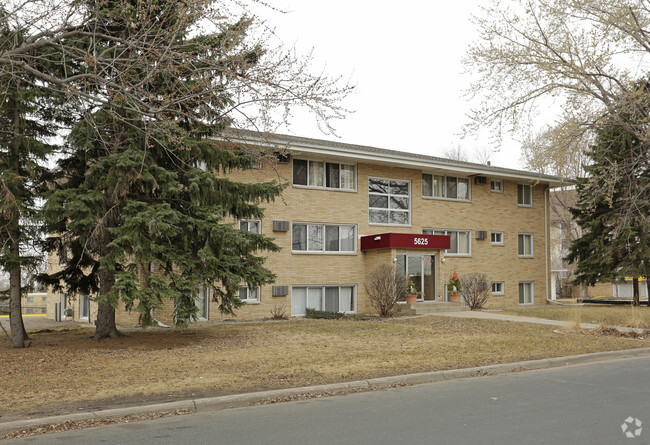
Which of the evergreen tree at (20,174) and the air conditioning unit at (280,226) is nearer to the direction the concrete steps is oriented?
the evergreen tree

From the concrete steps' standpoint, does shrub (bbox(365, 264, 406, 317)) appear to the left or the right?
on its right

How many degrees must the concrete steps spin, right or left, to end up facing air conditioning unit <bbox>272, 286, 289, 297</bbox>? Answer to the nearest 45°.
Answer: approximately 135° to its right

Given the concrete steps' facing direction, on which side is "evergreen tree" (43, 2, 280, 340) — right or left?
on its right

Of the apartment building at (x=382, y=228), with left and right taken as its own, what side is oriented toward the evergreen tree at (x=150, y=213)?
right

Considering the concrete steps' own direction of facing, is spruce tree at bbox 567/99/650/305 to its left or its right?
on its left

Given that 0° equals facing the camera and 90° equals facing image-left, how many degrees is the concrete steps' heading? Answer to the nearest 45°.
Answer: approximately 315°

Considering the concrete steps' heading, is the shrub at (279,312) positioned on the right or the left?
on its right

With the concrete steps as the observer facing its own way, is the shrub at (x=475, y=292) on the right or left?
on its left

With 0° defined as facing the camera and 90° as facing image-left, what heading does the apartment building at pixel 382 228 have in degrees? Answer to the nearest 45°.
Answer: approximately 315°

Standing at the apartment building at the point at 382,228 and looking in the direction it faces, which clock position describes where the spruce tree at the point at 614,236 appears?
The spruce tree is roughly at 10 o'clock from the apartment building.
